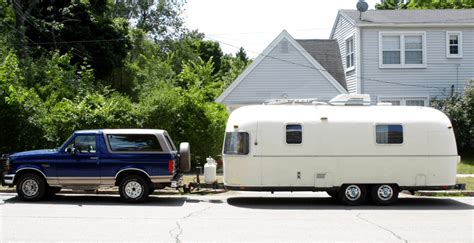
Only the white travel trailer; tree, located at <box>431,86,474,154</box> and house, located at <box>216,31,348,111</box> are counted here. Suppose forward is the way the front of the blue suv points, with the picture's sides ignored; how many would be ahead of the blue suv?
0

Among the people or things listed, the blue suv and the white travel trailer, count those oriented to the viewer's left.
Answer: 2

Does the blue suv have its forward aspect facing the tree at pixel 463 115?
no

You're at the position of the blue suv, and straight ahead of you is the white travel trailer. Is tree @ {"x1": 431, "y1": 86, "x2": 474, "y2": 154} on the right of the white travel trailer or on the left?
left

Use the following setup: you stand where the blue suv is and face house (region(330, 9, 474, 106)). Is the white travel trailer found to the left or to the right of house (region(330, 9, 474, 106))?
right

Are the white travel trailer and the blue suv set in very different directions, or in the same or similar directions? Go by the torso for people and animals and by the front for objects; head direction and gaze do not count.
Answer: same or similar directions

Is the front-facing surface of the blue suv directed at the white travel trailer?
no

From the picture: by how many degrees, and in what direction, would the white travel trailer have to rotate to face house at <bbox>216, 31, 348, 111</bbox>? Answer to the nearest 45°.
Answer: approximately 90° to its right

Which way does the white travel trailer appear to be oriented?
to the viewer's left

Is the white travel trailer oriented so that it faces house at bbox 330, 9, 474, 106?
no

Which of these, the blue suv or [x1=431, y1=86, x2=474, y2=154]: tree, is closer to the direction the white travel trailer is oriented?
the blue suv

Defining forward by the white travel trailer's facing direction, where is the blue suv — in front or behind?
in front

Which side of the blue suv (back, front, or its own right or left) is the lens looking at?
left
